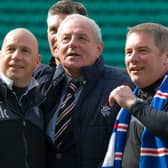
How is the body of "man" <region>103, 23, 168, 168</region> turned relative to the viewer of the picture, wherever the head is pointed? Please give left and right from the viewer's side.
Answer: facing the viewer and to the left of the viewer

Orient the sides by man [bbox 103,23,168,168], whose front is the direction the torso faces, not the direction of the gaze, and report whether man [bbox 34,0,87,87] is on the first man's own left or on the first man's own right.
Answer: on the first man's own right

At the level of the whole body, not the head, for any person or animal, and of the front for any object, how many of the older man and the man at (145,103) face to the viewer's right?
0

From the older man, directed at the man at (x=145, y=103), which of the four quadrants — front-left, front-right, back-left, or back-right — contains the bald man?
back-right

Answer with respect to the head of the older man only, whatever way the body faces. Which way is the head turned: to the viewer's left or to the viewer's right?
to the viewer's left

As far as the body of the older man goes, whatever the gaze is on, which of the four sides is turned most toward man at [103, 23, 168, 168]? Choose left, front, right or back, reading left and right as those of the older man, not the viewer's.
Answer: left

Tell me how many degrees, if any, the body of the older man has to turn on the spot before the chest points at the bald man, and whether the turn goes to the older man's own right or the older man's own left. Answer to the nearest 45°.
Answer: approximately 45° to the older man's own right
